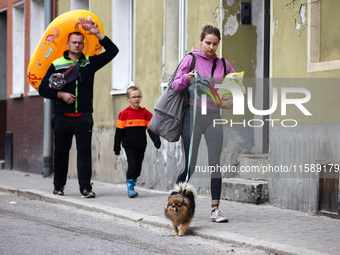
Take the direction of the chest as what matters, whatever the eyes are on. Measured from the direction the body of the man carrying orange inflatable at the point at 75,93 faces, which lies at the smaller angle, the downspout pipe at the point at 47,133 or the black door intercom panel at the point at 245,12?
the black door intercom panel

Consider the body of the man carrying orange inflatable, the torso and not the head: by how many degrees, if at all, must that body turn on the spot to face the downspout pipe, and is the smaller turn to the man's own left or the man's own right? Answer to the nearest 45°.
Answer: approximately 180°

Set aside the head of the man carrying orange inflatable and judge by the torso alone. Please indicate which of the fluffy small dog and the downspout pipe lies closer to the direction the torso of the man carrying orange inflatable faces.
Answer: the fluffy small dog

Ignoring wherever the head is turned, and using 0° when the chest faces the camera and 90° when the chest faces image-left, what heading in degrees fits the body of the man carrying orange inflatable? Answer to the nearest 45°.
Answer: approximately 0°

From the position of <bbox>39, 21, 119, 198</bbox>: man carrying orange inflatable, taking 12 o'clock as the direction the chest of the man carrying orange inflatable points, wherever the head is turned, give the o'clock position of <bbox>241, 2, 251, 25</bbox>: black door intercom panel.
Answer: The black door intercom panel is roughly at 9 o'clock from the man carrying orange inflatable.

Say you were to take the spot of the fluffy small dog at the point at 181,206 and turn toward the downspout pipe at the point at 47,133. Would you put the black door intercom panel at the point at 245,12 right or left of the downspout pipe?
right

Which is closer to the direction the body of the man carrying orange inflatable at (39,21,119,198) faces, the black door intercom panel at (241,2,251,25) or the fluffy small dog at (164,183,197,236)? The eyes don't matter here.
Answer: the fluffy small dog
